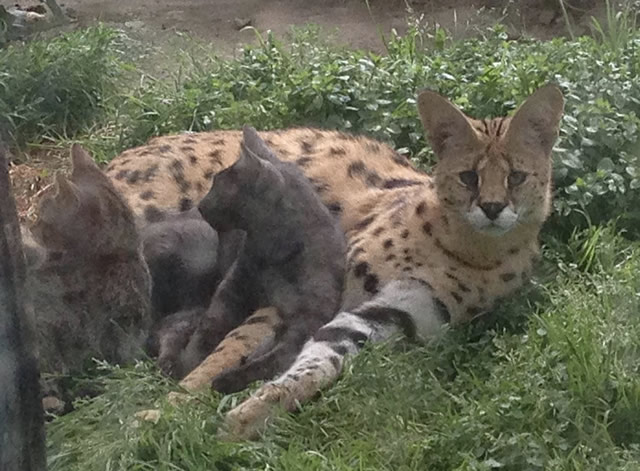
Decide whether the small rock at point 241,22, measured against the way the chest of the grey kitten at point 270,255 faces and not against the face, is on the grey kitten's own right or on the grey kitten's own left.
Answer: on the grey kitten's own right

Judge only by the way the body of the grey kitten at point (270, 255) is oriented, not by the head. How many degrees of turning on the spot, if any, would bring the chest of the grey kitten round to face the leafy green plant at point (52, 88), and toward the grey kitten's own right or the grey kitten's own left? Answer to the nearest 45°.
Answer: approximately 45° to the grey kitten's own right

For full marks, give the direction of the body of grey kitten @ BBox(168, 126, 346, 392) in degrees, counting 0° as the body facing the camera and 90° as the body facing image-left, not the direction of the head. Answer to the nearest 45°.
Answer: approximately 90°

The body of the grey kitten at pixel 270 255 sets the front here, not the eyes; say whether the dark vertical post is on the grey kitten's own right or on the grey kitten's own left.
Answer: on the grey kitten's own left
